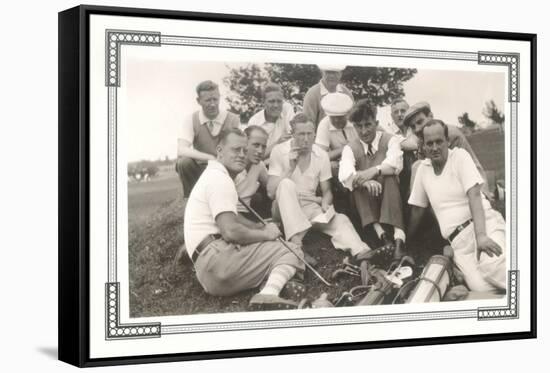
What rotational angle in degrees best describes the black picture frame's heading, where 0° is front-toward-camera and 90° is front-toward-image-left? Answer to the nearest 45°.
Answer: approximately 315°
